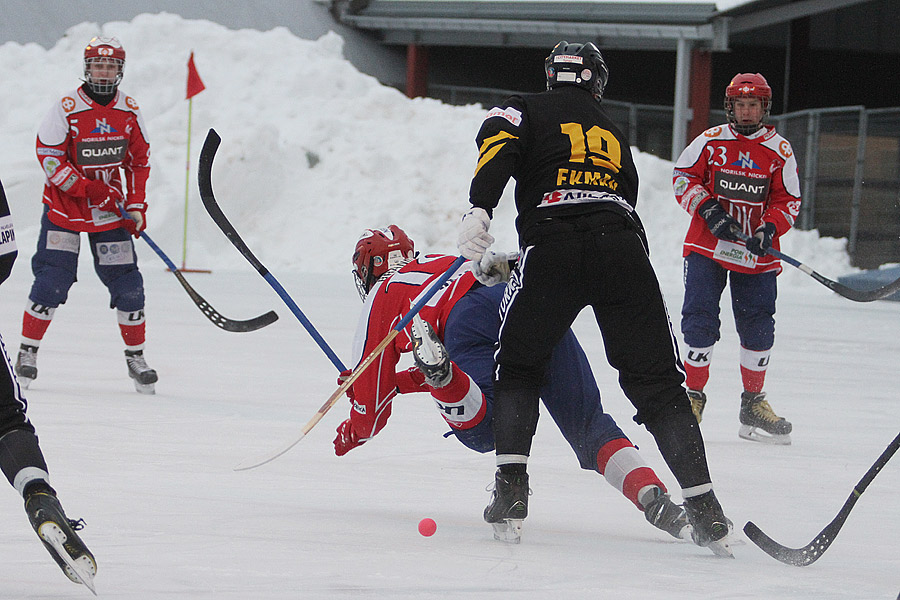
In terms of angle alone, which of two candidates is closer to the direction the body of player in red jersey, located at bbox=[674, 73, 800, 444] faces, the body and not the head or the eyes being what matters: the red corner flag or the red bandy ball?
the red bandy ball

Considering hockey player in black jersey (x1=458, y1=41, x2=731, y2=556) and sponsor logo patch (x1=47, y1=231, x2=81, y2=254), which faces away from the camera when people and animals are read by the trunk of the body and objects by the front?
the hockey player in black jersey

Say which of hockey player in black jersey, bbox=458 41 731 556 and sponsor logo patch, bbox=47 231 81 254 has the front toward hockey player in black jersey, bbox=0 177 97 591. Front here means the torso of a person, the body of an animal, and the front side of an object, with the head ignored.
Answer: the sponsor logo patch

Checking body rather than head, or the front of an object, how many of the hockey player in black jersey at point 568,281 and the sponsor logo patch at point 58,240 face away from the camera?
1

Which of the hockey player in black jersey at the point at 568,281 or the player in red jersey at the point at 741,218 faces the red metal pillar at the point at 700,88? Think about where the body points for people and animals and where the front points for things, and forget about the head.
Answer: the hockey player in black jersey

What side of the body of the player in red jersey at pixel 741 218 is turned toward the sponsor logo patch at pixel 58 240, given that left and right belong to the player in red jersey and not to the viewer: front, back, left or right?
right

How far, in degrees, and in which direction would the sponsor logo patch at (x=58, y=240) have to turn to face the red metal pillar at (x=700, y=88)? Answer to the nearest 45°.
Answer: approximately 135° to its left

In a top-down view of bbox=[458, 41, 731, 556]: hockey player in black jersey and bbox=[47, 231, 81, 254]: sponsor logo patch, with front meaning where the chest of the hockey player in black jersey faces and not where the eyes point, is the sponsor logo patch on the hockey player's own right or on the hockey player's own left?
on the hockey player's own left

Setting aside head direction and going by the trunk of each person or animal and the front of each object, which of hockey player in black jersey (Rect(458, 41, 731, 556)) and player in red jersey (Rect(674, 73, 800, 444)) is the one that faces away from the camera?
the hockey player in black jersey

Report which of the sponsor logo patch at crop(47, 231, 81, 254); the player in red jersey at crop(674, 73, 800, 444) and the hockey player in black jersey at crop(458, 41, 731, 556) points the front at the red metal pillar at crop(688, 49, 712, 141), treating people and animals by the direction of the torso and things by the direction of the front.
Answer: the hockey player in black jersey

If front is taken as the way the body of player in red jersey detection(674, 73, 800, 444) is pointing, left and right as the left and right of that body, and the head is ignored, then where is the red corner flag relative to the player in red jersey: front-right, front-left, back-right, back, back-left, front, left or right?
back-right

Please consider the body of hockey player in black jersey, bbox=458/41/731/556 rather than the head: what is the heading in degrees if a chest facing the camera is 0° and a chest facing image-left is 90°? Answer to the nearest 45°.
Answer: approximately 180°
